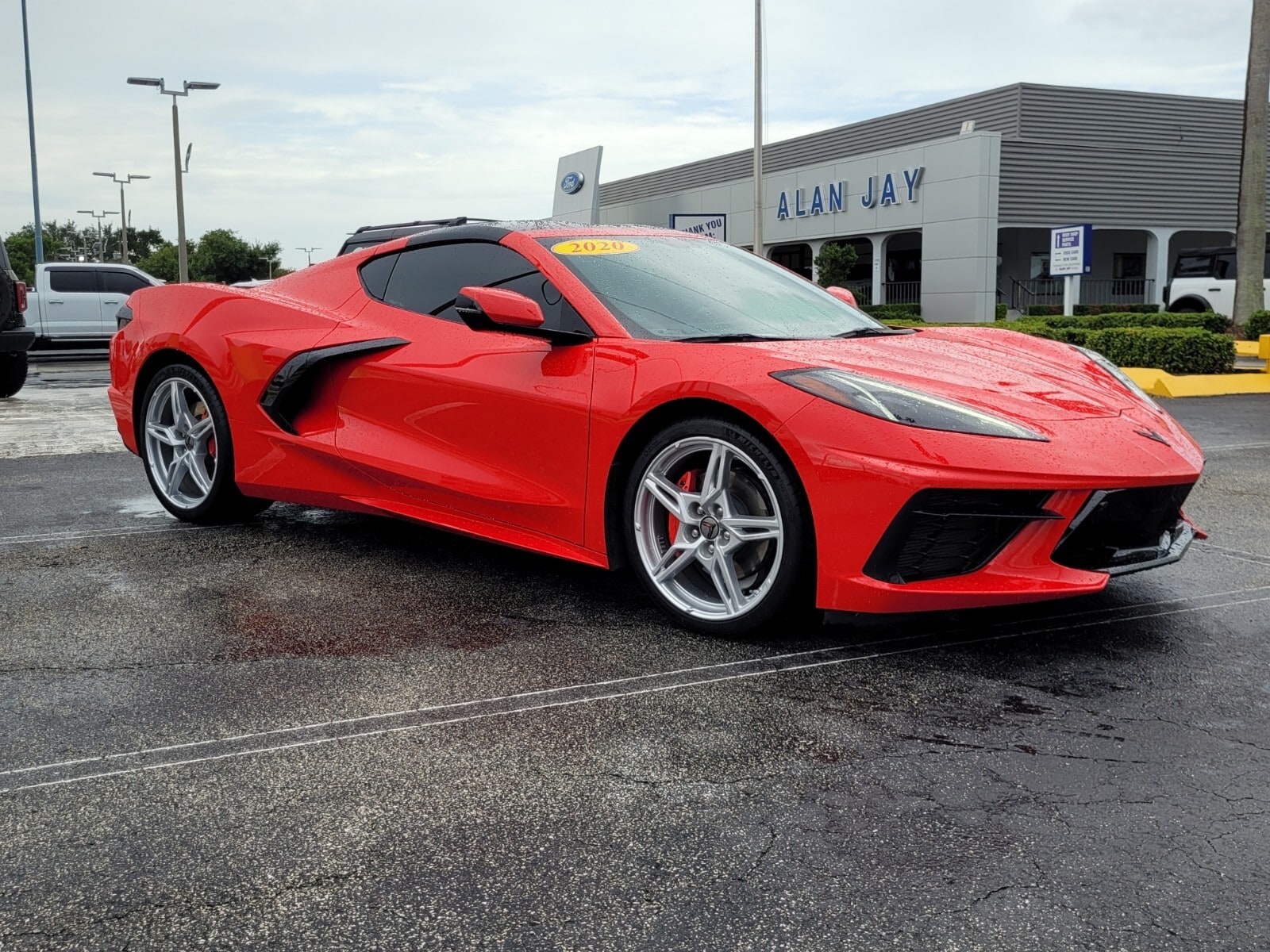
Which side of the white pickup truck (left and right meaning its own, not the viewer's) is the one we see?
right

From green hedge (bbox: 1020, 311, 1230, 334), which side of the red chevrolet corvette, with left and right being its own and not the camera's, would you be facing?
left

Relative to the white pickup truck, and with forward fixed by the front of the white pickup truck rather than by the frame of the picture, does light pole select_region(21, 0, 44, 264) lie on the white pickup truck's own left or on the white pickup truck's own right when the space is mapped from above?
on the white pickup truck's own left

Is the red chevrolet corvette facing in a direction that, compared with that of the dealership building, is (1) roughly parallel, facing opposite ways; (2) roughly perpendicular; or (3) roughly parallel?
roughly perpendicular

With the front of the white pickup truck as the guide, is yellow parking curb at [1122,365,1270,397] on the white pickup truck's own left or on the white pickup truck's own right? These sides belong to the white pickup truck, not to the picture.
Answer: on the white pickup truck's own right

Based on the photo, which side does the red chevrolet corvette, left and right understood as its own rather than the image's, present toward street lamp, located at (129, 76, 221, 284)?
back

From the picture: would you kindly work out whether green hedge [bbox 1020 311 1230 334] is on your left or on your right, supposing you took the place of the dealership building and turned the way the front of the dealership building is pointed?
on your left

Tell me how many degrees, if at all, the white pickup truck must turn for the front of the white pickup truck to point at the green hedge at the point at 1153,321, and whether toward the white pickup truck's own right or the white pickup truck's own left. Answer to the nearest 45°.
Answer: approximately 45° to the white pickup truck's own right
